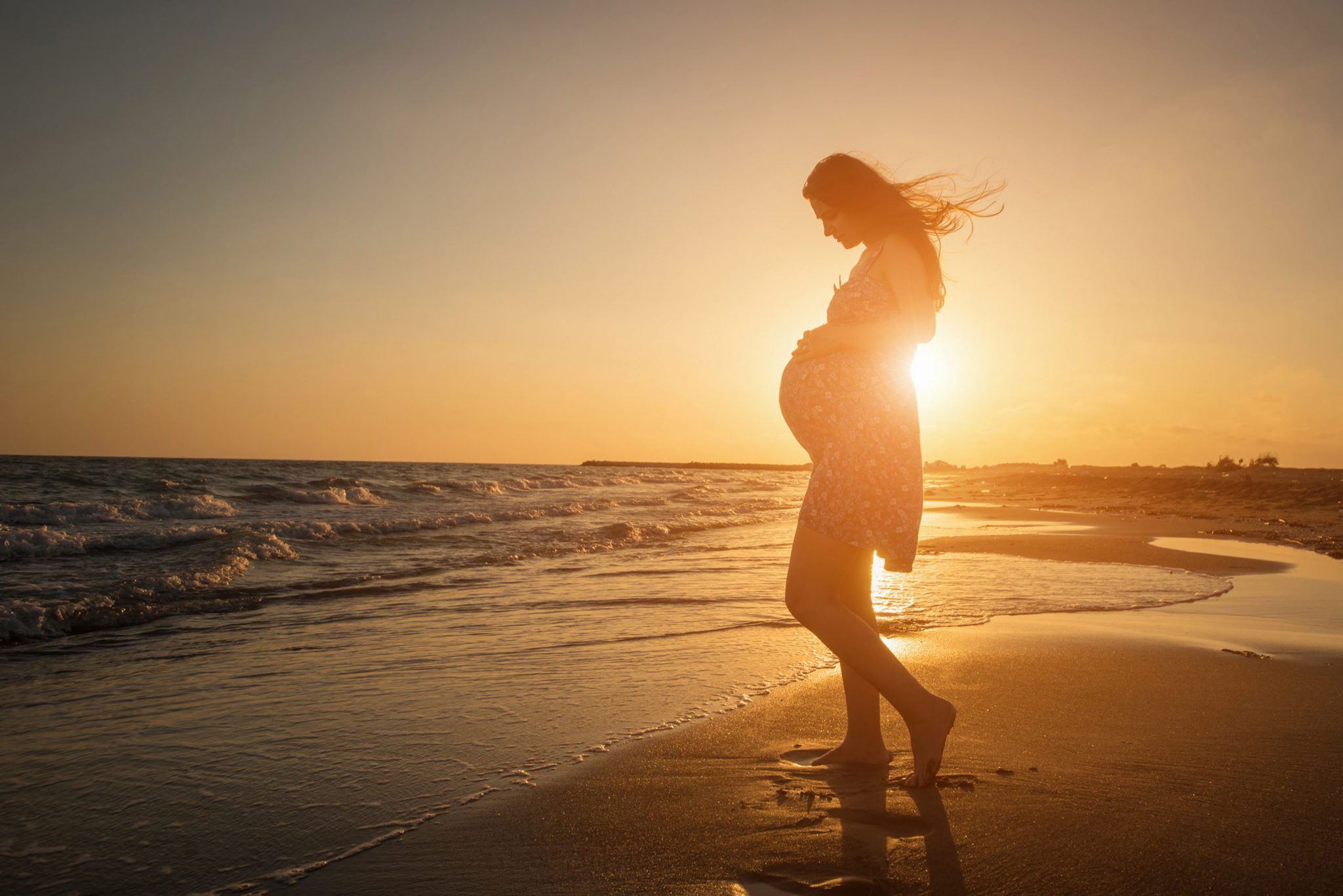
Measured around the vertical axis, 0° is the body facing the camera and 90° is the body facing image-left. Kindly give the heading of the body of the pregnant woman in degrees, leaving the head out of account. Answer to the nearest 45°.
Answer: approximately 90°

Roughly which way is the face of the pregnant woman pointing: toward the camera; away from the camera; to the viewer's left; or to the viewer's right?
to the viewer's left
